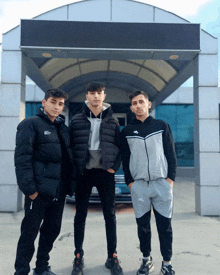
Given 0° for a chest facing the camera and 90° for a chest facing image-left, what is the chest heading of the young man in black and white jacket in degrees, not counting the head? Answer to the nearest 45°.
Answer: approximately 0°

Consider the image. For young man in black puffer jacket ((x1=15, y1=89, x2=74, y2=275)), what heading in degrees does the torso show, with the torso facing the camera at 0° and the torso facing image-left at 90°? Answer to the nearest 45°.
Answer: approximately 315°

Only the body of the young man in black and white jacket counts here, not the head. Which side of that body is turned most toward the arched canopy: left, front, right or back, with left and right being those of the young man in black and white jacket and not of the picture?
back

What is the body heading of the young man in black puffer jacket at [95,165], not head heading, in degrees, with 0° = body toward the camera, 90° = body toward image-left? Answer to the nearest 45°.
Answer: approximately 0°

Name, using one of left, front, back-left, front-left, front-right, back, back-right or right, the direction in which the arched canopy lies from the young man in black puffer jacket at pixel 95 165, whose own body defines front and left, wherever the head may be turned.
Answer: back

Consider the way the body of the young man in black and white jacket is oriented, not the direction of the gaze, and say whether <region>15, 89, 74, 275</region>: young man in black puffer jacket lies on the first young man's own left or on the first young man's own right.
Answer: on the first young man's own right

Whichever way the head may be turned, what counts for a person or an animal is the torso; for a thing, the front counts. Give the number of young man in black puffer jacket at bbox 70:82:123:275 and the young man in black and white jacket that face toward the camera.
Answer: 2

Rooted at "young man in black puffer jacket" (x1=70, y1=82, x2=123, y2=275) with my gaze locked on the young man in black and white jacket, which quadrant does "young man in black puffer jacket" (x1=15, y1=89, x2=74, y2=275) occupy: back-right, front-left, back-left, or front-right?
back-right
